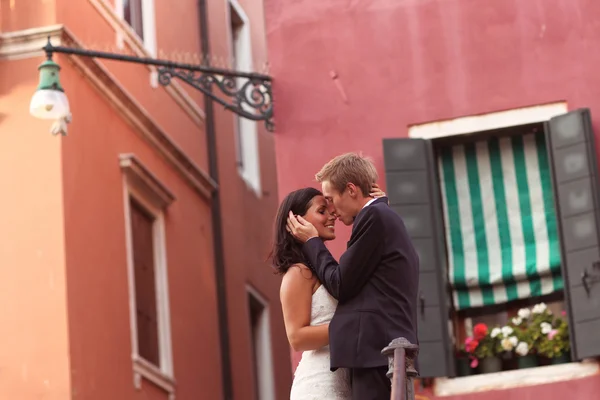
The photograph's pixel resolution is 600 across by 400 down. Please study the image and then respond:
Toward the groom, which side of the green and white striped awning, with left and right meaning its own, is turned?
front

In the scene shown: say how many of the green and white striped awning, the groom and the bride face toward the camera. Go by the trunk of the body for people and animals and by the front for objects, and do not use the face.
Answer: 1

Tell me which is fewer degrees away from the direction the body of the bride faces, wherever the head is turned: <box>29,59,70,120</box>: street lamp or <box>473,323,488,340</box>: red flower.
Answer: the red flower

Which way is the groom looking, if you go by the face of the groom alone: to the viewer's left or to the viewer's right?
to the viewer's left

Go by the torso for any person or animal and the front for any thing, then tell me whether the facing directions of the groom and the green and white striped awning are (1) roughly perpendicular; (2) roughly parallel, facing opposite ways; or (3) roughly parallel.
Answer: roughly perpendicular

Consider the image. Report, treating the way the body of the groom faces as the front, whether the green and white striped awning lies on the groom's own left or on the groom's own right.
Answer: on the groom's own right

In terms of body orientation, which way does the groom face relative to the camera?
to the viewer's left

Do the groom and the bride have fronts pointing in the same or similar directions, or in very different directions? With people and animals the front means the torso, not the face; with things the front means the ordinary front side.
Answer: very different directions

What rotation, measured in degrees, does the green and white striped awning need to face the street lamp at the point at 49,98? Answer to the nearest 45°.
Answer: approximately 90° to its right

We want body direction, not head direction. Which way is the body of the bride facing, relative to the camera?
to the viewer's right

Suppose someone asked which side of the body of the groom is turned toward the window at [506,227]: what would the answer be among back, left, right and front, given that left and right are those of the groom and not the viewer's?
right

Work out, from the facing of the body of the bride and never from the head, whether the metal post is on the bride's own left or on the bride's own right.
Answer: on the bride's own right

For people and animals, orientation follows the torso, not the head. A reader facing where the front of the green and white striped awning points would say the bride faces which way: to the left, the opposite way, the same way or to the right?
to the left
